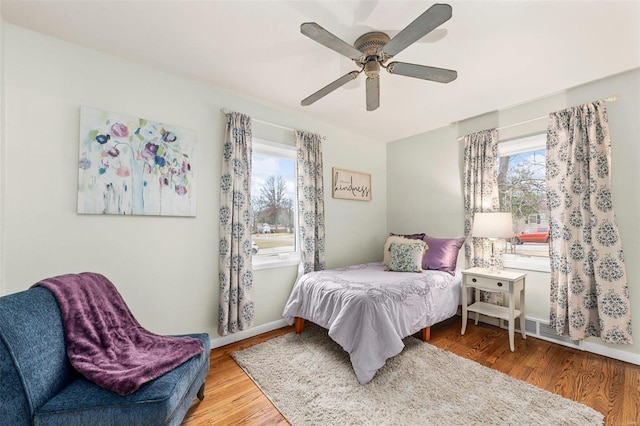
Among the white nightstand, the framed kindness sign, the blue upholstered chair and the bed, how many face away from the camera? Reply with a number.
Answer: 0

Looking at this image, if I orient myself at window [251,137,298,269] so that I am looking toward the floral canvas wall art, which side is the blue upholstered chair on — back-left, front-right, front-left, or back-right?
front-left

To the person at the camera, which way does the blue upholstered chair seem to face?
facing the viewer and to the right of the viewer

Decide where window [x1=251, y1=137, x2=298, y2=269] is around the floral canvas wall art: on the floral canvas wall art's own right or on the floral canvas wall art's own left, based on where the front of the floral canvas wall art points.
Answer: on the floral canvas wall art's own left

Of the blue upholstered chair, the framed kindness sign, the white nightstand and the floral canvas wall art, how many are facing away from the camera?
0

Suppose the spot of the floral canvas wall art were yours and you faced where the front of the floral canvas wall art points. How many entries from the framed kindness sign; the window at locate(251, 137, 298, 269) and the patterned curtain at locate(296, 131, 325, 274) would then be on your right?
0

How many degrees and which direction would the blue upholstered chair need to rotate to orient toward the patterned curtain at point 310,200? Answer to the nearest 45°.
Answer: approximately 45° to its left

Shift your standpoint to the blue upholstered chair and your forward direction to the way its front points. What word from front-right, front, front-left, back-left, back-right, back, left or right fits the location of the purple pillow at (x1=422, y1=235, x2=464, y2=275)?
front-left

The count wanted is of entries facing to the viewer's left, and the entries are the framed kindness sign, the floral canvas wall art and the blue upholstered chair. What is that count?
0

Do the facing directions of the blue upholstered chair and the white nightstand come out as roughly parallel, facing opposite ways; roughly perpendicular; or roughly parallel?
roughly parallel, facing opposite ways

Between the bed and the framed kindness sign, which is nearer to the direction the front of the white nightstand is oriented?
the bed

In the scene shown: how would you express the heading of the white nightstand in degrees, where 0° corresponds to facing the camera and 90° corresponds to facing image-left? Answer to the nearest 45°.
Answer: approximately 45°

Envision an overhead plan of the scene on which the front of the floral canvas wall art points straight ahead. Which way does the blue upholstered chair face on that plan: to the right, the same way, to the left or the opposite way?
the same way

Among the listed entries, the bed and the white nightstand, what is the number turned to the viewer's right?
0

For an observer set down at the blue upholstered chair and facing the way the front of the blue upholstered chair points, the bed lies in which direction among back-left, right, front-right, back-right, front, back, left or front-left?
front-left

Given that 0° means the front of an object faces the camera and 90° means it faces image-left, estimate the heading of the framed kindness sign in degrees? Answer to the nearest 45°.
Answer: approximately 315°

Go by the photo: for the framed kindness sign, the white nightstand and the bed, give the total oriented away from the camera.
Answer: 0

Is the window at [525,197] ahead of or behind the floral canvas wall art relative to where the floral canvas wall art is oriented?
ahead

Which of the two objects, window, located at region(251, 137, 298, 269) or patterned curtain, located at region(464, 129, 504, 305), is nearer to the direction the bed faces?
the window
